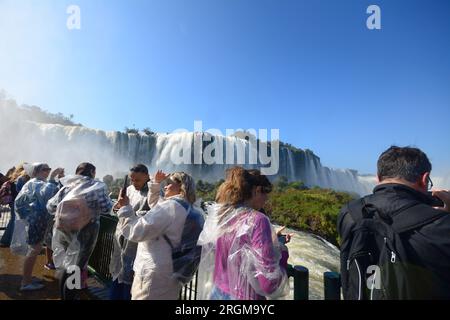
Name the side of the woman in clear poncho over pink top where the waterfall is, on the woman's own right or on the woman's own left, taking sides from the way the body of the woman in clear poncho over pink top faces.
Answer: on the woman's own left

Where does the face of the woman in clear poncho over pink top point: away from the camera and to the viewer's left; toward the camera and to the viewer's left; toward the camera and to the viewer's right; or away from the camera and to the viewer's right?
away from the camera and to the viewer's right

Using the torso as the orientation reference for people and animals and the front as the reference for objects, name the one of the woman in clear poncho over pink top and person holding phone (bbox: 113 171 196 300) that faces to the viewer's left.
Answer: the person holding phone

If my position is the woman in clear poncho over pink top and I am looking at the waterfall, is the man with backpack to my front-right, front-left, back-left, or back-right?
back-right

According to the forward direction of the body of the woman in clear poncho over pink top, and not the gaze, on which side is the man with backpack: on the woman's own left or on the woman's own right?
on the woman's own right

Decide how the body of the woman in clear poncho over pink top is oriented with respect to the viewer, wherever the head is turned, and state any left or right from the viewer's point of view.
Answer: facing away from the viewer and to the right of the viewer

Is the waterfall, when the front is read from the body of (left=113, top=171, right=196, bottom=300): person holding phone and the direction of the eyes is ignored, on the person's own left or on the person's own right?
on the person's own right

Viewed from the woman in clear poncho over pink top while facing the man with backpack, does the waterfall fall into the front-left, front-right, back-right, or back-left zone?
back-left

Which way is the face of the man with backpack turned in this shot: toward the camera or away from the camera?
away from the camera
